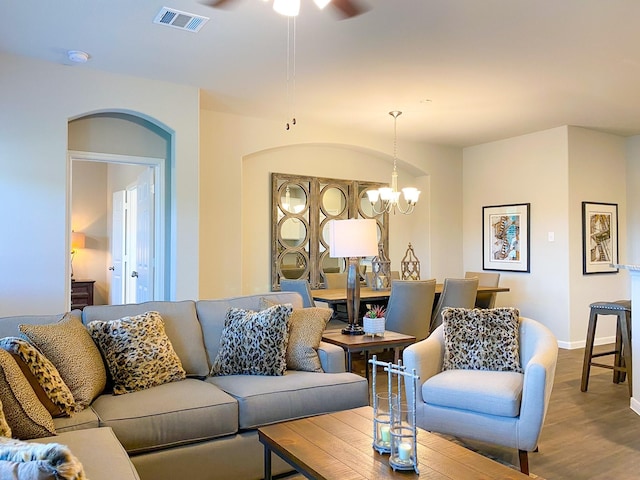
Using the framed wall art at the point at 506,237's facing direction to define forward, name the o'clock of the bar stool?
The bar stool is roughly at 10 o'clock from the framed wall art.

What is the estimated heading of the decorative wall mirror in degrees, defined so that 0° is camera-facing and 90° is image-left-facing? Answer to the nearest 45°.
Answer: approximately 315°

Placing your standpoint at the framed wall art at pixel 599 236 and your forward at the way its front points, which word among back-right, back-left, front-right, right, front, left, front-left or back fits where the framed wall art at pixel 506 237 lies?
back-right

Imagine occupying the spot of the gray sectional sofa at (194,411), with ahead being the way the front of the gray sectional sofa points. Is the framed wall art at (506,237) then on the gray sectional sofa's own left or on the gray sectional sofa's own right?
on the gray sectional sofa's own left

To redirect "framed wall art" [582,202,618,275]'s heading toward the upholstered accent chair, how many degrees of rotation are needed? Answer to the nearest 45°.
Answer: approximately 45° to its right

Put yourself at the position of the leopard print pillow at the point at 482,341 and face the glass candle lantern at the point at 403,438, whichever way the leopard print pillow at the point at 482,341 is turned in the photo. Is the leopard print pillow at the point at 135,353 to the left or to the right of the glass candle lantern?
right

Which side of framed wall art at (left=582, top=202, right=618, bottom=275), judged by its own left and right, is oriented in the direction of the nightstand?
right

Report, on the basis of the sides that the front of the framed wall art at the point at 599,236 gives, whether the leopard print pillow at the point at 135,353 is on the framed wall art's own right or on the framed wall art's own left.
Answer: on the framed wall art's own right

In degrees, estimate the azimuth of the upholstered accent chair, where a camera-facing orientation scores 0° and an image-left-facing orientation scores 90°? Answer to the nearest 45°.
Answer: approximately 45°

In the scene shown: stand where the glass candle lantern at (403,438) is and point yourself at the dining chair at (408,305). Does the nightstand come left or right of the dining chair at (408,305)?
left

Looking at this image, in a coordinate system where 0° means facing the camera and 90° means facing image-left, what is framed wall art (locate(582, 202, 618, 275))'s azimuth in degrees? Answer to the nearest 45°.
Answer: approximately 315°
